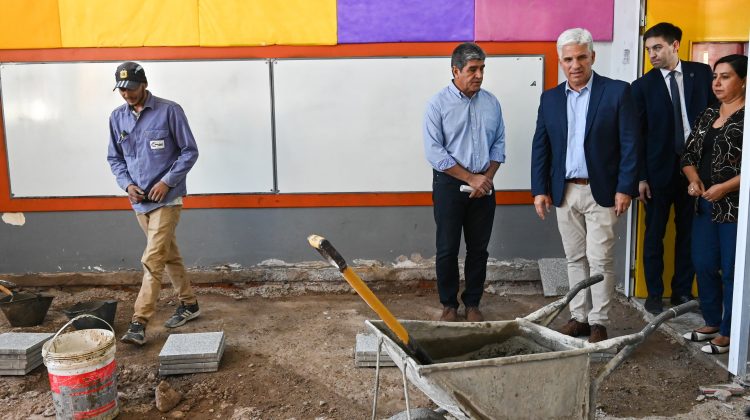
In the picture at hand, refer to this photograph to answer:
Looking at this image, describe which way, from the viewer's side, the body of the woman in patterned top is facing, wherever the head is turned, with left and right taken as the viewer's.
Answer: facing the viewer and to the left of the viewer

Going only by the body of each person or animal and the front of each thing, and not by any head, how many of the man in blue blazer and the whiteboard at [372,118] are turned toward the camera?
2

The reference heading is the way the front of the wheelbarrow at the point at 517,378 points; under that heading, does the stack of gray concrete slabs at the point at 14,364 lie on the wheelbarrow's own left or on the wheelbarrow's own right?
on the wheelbarrow's own right

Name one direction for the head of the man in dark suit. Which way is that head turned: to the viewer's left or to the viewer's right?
to the viewer's left

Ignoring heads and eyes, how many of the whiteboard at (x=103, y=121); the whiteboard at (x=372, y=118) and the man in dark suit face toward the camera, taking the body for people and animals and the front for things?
3

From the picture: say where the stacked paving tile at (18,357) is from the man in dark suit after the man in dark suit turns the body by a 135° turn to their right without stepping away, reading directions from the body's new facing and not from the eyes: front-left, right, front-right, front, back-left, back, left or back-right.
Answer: left

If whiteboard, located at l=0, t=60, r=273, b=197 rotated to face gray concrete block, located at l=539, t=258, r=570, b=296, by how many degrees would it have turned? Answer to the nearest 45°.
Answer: approximately 45° to its left

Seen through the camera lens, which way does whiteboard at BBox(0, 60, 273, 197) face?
facing the viewer

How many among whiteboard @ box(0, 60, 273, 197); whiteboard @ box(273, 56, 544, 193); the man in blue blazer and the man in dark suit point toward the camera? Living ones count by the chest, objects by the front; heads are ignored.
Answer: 4

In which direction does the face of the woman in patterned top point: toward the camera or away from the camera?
toward the camera

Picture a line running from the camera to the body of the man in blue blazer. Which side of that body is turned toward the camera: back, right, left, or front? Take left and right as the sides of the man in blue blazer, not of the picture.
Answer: front

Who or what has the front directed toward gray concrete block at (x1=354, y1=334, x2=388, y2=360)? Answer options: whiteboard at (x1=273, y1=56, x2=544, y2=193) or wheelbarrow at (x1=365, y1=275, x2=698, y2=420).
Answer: the whiteboard
